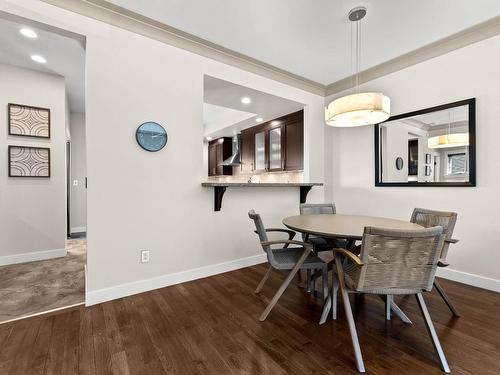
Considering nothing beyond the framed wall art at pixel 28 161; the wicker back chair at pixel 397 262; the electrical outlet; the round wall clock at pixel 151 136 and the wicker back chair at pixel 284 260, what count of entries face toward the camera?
3

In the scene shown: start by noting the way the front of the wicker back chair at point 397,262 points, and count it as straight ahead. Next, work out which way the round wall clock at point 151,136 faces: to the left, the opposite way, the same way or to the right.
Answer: the opposite way

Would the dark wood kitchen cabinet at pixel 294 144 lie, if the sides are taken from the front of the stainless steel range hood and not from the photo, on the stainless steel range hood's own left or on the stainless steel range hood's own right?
on the stainless steel range hood's own left

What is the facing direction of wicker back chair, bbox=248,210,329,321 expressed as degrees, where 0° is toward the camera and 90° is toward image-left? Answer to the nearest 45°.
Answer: approximately 270°

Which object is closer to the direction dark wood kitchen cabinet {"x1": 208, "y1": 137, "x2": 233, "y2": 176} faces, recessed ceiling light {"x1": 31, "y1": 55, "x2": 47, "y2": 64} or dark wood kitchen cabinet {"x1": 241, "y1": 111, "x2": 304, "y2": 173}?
the recessed ceiling light

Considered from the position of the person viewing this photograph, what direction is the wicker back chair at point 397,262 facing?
facing away from the viewer and to the left of the viewer

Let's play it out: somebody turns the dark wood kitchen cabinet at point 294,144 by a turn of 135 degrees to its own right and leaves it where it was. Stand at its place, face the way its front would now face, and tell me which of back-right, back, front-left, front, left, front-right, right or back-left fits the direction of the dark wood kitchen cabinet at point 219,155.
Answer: front-left

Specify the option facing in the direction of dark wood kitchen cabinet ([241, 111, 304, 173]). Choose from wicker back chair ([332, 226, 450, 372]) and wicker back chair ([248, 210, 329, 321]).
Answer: wicker back chair ([332, 226, 450, 372])

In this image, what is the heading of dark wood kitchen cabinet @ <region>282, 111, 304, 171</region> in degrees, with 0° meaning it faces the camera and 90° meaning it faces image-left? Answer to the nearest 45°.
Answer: approximately 45°

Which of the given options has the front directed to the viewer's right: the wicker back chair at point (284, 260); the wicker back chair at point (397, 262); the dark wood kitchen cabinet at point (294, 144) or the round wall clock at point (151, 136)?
the wicker back chair at point (284, 260)
